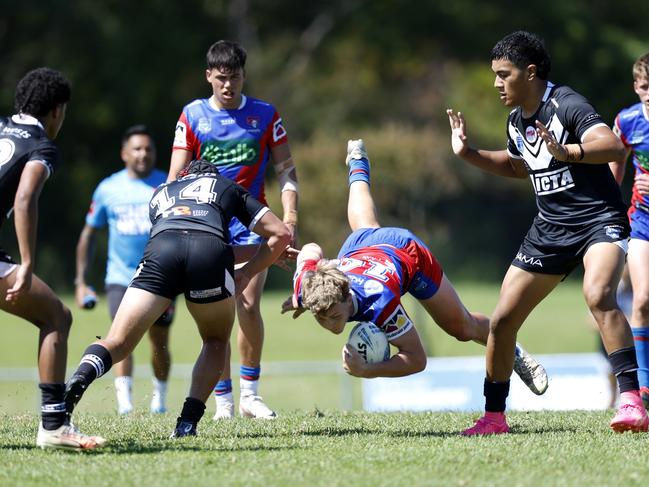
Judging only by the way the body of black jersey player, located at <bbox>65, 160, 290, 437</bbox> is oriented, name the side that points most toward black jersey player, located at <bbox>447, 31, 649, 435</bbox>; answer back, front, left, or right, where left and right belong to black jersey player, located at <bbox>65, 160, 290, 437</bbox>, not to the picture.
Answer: right

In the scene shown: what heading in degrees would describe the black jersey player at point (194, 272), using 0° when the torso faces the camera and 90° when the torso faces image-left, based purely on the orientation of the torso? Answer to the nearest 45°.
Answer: approximately 180°

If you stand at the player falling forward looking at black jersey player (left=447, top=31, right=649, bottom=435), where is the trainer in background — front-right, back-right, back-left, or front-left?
back-left

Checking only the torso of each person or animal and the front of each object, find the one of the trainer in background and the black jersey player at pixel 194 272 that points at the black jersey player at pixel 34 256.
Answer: the trainer in background

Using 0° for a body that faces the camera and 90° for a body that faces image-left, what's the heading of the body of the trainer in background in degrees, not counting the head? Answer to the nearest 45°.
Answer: approximately 0°

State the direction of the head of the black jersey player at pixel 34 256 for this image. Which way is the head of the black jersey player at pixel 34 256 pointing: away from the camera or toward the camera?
away from the camera

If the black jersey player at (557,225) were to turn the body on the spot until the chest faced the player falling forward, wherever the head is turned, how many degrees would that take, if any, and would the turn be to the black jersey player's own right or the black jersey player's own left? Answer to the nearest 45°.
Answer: approximately 45° to the black jersey player's own right

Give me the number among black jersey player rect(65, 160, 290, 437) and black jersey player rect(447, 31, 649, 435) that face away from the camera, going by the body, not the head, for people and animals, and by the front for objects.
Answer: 1

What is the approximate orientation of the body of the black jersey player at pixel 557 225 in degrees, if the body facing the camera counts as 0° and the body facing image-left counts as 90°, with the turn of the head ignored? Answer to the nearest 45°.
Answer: approximately 45°

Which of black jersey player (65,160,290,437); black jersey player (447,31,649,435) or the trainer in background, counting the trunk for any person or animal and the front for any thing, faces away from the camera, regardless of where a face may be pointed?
black jersey player (65,160,290,437)
